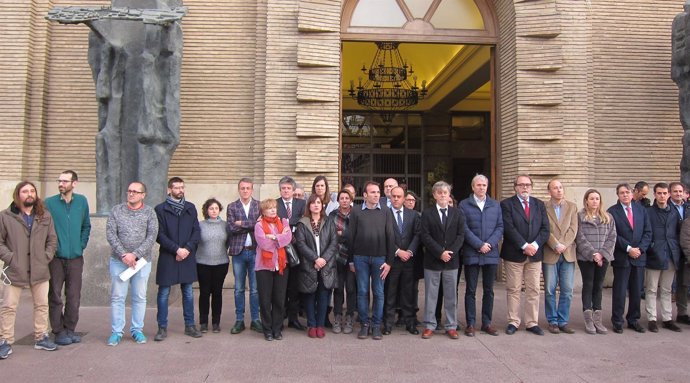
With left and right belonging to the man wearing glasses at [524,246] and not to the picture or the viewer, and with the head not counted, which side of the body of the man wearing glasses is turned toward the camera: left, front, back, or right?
front

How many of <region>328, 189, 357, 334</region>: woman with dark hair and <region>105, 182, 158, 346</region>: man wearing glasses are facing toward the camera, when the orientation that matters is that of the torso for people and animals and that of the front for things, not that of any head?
2

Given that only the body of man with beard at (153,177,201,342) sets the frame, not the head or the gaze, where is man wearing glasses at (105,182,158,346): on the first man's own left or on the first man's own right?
on the first man's own right

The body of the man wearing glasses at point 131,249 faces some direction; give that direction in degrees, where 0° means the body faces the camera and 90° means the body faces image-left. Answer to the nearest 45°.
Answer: approximately 0°

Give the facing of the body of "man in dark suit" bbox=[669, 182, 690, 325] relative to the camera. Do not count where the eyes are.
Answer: toward the camera

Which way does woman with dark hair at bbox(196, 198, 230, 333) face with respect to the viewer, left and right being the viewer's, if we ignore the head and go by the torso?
facing the viewer

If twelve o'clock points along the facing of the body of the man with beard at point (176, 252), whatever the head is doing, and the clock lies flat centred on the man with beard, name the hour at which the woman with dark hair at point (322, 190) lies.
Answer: The woman with dark hair is roughly at 9 o'clock from the man with beard.

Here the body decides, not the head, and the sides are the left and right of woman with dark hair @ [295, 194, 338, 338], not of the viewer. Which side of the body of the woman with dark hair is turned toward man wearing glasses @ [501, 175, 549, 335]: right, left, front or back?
left

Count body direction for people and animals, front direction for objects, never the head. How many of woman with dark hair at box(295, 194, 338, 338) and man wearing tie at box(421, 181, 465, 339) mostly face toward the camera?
2

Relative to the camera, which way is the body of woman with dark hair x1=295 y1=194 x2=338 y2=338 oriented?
toward the camera
